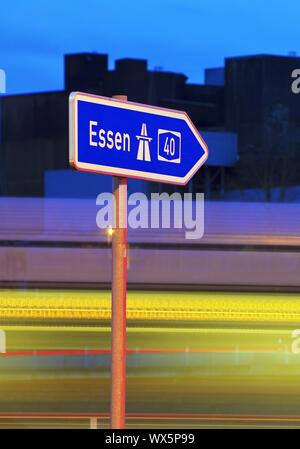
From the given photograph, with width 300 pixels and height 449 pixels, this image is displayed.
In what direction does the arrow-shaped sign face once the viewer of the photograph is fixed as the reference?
facing the viewer and to the right of the viewer
